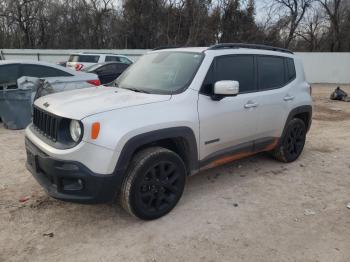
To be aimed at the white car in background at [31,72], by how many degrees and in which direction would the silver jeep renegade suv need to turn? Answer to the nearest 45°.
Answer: approximately 90° to its right

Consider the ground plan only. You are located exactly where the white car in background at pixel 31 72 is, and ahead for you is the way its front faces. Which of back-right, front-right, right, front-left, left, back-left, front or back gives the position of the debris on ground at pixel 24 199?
left

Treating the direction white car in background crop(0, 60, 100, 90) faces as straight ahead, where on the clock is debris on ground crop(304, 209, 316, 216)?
The debris on ground is roughly at 8 o'clock from the white car in background.

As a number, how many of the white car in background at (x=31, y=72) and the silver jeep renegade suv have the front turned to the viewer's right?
0

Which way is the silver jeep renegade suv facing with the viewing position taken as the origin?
facing the viewer and to the left of the viewer

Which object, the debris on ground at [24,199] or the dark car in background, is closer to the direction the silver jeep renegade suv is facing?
the debris on ground

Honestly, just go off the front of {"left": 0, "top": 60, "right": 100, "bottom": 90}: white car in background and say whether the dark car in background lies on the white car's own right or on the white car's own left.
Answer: on the white car's own right

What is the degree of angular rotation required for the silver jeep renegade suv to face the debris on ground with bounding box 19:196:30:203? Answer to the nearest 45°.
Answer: approximately 45° to its right

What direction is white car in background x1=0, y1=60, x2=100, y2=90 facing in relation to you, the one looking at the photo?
facing to the left of the viewer
